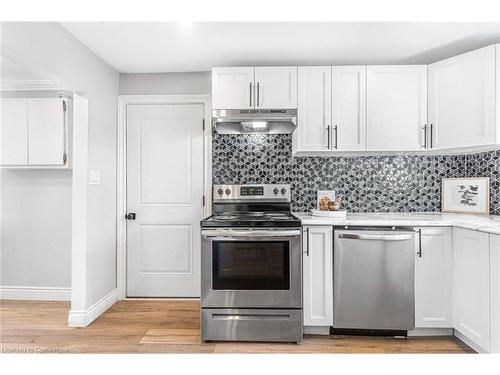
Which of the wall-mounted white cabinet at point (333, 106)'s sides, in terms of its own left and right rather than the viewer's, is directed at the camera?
front

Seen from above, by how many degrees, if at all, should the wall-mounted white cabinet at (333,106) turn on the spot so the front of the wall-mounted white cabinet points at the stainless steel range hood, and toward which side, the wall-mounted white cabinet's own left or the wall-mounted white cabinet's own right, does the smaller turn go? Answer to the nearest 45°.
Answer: approximately 45° to the wall-mounted white cabinet's own right

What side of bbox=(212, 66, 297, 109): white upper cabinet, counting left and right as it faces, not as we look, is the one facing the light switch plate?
right

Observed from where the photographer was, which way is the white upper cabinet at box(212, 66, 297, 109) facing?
facing the viewer

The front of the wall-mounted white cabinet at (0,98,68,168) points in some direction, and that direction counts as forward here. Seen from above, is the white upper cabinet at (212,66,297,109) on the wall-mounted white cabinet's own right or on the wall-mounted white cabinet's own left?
on the wall-mounted white cabinet's own left

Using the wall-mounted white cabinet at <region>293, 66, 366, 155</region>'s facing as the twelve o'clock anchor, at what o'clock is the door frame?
The door frame is roughly at 3 o'clock from the wall-mounted white cabinet.

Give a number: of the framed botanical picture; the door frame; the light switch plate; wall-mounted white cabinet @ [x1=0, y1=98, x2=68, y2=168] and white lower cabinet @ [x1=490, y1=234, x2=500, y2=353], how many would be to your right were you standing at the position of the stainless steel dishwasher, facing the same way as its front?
3

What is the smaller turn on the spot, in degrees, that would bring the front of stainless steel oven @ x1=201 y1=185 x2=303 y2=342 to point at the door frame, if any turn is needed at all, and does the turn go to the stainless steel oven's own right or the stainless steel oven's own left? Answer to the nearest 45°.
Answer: approximately 135° to the stainless steel oven's own right

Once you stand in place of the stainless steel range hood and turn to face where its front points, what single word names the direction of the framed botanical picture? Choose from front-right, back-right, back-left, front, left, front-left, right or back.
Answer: left

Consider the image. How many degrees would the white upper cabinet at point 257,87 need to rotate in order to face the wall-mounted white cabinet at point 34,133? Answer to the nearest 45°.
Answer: approximately 90° to its right

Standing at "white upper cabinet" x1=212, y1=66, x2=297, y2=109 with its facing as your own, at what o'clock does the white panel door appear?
The white panel door is roughly at 4 o'clock from the white upper cabinet.

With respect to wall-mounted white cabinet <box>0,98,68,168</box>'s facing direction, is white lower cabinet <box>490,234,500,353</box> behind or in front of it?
in front
